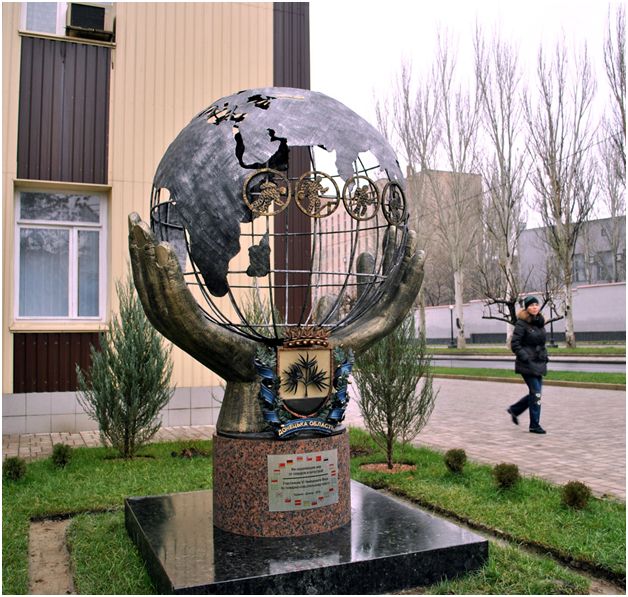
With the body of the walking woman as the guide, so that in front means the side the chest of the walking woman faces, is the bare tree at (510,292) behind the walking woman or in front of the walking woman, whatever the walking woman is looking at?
behind

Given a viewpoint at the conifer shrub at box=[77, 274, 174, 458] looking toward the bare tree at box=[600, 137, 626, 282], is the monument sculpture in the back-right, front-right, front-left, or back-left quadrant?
back-right

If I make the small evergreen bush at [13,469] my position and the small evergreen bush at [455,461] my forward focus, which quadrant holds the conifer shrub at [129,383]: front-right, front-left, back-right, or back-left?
front-left

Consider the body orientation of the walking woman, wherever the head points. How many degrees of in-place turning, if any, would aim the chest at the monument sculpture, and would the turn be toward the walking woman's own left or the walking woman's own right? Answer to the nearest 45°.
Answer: approximately 45° to the walking woman's own right

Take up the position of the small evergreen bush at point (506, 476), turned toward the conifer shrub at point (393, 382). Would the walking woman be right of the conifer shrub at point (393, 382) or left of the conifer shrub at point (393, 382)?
right
